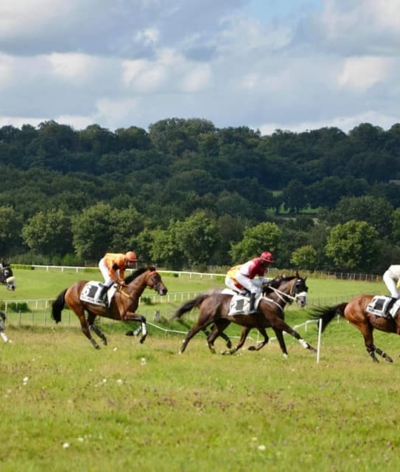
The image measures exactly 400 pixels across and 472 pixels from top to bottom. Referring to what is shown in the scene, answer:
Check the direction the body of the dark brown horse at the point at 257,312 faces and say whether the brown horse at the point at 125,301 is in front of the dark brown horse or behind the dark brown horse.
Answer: behind

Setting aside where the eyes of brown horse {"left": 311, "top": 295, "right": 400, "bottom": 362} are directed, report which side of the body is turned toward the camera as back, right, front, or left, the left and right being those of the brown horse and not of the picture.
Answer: right

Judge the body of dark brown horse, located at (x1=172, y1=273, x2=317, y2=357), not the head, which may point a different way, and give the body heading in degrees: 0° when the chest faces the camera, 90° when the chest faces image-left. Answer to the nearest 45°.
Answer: approximately 270°

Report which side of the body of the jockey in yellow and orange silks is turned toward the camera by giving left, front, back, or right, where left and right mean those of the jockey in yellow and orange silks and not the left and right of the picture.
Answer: right

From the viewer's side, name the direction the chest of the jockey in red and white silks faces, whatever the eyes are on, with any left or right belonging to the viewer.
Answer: facing to the right of the viewer

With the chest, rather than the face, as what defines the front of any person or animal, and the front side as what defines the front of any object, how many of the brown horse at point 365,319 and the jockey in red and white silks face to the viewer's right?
2

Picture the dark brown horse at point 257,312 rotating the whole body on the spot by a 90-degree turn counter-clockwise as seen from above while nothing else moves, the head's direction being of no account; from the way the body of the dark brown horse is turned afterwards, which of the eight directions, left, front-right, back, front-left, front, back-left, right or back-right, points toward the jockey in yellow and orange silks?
left

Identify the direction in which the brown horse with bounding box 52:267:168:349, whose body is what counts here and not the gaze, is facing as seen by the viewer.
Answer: to the viewer's right

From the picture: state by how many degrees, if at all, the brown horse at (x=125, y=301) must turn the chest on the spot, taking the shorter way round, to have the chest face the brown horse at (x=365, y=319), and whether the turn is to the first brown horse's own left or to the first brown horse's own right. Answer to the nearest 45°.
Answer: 0° — it already faces it

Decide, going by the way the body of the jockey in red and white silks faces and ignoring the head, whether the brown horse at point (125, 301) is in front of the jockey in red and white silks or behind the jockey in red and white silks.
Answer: behind

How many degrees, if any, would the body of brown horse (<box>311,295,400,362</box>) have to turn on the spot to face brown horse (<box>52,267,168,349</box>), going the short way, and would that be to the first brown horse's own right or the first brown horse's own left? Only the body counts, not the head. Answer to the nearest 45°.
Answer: approximately 135° to the first brown horse's own right
